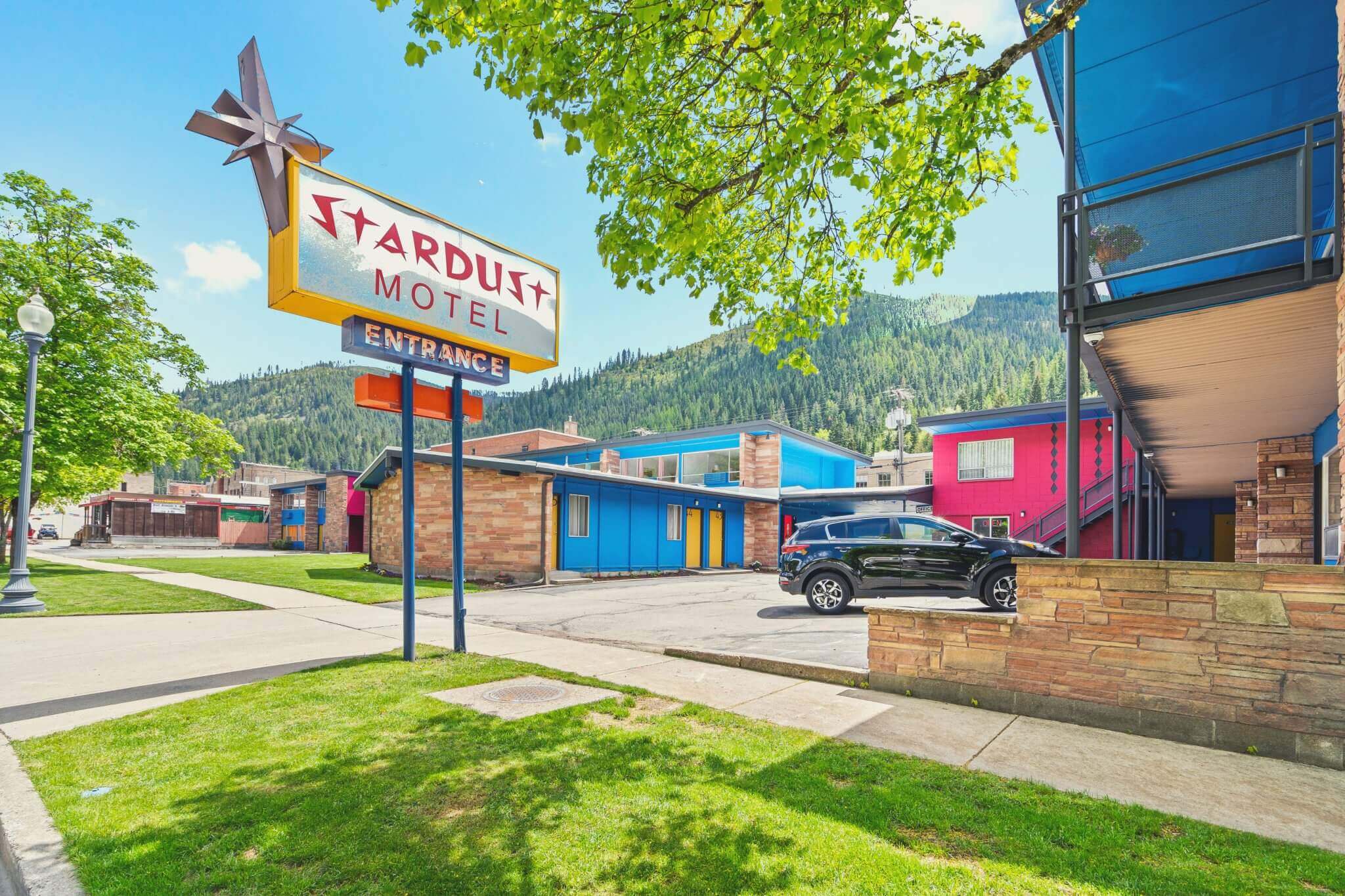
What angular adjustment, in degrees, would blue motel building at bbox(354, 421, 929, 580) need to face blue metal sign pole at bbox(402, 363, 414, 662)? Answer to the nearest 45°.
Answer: approximately 45° to its right

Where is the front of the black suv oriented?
to the viewer's right

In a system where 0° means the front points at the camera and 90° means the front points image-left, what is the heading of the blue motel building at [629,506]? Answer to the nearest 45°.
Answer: approximately 315°

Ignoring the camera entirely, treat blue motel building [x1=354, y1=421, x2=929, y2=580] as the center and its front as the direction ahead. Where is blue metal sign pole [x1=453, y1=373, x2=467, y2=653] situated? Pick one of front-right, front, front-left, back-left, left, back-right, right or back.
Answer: front-right

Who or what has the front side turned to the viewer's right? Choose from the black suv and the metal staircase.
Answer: the black suv

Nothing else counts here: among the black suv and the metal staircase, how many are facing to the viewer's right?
1

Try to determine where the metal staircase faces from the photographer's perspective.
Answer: facing to the left of the viewer
